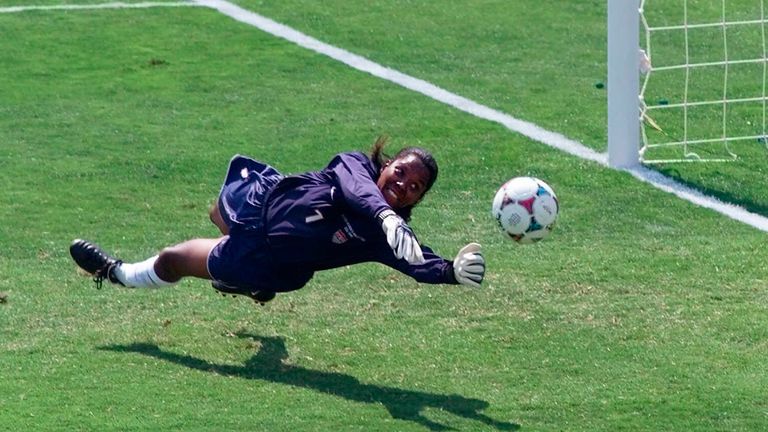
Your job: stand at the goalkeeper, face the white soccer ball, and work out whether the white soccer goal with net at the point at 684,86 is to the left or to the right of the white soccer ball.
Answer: left

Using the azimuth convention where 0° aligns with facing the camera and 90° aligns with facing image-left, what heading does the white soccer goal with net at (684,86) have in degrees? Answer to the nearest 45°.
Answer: approximately 90°
